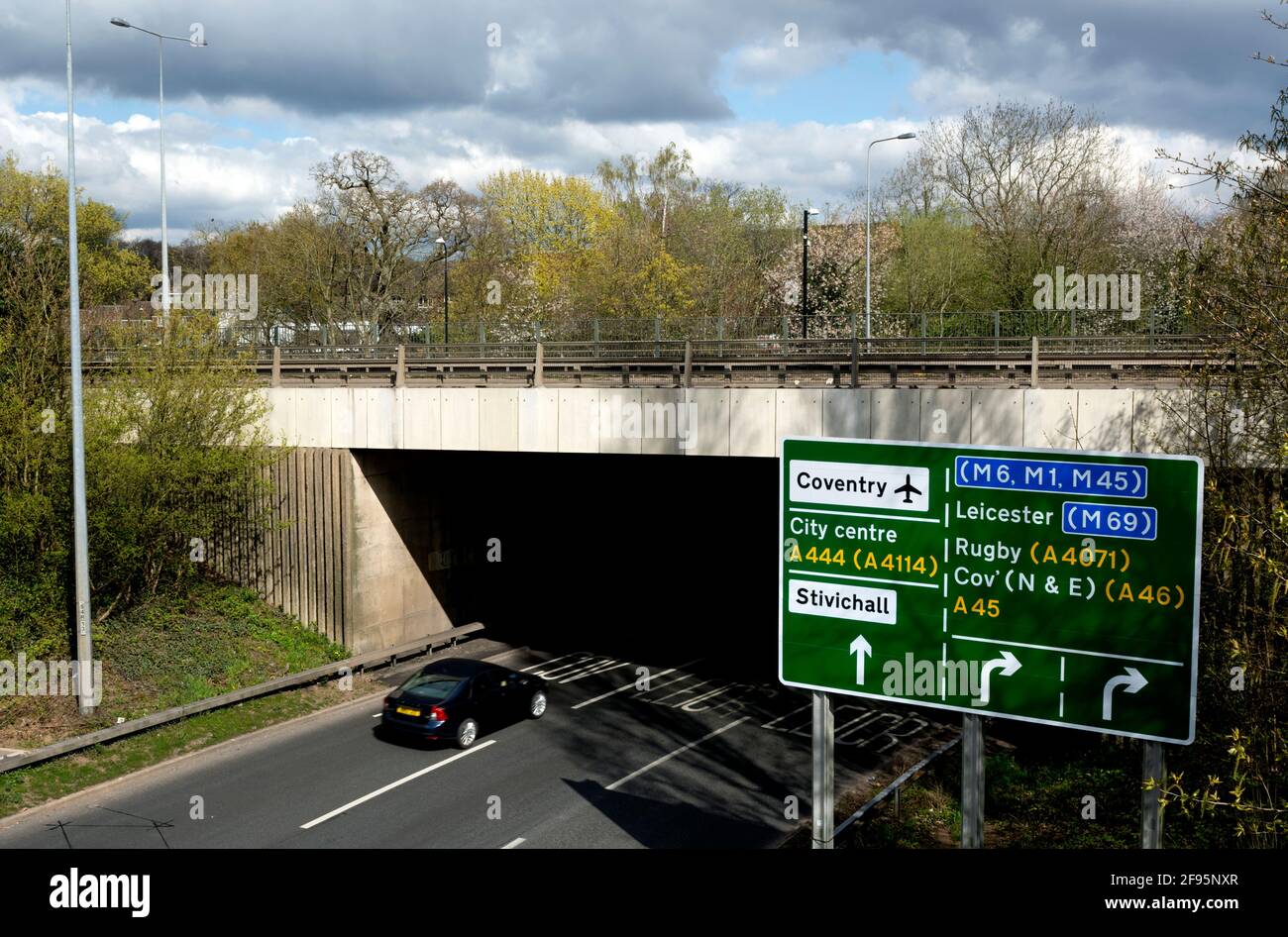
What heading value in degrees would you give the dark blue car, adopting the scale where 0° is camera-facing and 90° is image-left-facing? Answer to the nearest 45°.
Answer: approximately 225°

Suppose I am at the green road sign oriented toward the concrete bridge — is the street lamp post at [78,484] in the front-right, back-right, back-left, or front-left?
front-left

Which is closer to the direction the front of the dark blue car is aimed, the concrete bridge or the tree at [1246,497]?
the concrete bridge

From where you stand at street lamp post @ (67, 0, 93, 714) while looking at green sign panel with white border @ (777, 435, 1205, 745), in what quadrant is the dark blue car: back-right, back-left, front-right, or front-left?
front-left

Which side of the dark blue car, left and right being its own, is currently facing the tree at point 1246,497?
right

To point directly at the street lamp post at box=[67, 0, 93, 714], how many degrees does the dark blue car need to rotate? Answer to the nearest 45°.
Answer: approximately 135° to its left
